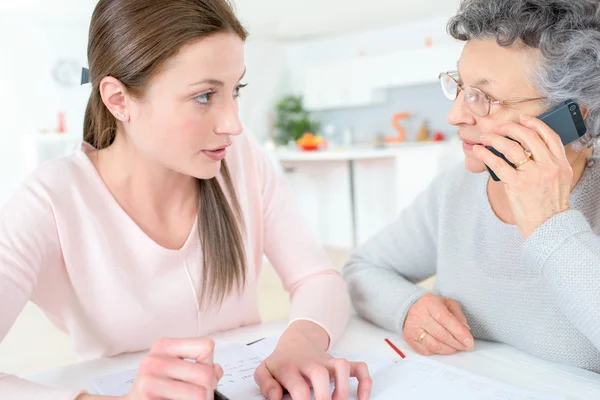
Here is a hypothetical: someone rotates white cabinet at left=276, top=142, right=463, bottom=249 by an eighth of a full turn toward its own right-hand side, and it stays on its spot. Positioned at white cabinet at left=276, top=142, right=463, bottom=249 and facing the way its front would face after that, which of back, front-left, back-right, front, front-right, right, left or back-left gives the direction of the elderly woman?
front-left

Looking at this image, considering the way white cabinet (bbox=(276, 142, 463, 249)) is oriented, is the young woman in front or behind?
in front

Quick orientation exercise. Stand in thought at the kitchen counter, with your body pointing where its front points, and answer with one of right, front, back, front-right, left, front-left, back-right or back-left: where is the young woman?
front

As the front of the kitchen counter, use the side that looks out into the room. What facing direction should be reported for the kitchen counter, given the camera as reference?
facing the viewer

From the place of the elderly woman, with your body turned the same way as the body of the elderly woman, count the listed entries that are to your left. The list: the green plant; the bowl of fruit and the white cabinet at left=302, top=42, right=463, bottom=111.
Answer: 0

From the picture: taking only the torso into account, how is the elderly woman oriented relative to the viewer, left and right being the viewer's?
facing the viewer and to the left of the viewer

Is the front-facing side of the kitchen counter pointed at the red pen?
yes

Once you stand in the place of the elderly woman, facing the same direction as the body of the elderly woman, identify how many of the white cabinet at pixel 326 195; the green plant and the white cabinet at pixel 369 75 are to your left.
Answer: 0

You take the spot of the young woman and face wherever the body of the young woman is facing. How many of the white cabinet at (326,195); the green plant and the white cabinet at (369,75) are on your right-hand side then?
0

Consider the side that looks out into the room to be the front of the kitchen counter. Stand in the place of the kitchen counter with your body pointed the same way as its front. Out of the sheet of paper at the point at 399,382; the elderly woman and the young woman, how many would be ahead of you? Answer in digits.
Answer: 3

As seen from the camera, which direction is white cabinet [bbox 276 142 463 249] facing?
toward the camera

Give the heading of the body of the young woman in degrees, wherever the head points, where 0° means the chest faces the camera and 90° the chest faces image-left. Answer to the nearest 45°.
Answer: approximately 315°

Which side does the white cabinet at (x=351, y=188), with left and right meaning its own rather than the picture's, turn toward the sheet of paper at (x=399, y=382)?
front

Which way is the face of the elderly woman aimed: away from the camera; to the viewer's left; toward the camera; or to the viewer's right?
to the viewer's left

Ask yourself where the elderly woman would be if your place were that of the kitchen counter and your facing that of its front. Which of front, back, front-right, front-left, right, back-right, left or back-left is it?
front
